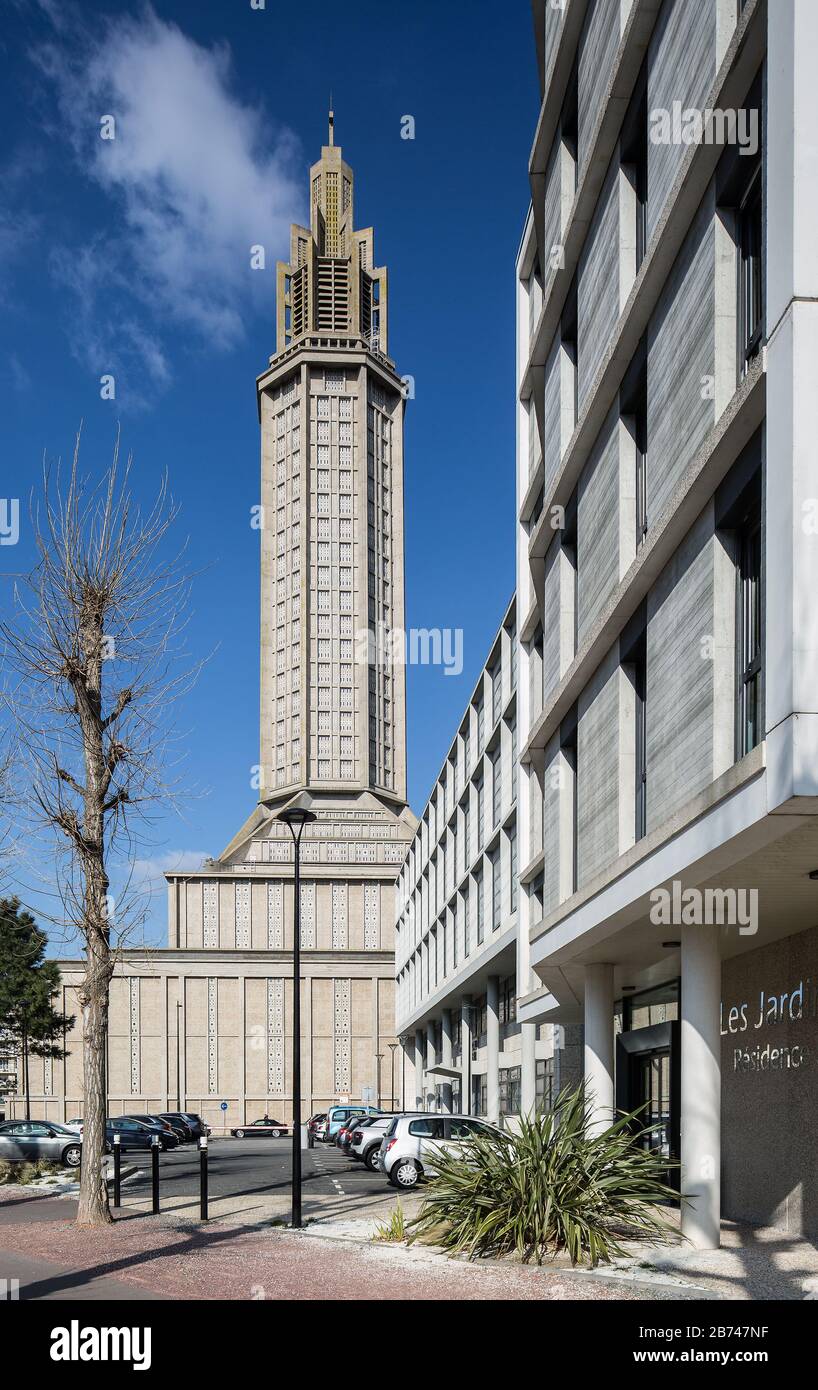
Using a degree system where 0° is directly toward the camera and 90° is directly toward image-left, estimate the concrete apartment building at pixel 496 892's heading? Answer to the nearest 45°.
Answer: approximately 90°

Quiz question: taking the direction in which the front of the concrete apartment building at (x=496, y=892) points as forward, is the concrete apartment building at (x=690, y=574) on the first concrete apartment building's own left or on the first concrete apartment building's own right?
on the first concrete apartment building's own left

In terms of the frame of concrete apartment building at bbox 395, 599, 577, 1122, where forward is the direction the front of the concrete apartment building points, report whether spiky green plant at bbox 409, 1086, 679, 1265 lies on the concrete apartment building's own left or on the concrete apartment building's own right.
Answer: on the concrete apartment building's own left
